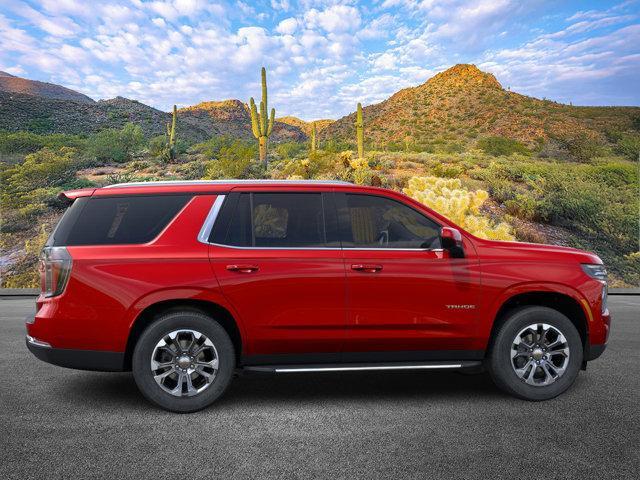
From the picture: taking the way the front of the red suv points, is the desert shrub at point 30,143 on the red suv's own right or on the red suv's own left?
on the red suv's own left

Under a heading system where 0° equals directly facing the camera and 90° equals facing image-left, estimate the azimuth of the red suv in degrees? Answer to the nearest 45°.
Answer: approximately 270°

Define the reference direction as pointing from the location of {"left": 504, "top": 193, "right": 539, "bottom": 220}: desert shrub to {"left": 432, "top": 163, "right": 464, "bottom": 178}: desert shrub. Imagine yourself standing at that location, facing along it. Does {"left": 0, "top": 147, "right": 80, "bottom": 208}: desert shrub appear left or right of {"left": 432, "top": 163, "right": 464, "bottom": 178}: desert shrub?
left

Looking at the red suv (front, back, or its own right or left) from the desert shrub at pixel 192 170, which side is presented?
left

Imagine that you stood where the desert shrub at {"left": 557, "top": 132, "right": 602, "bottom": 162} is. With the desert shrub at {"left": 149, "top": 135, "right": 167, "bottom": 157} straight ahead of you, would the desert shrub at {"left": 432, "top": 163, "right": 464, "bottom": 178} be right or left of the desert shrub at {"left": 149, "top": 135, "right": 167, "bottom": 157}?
left
